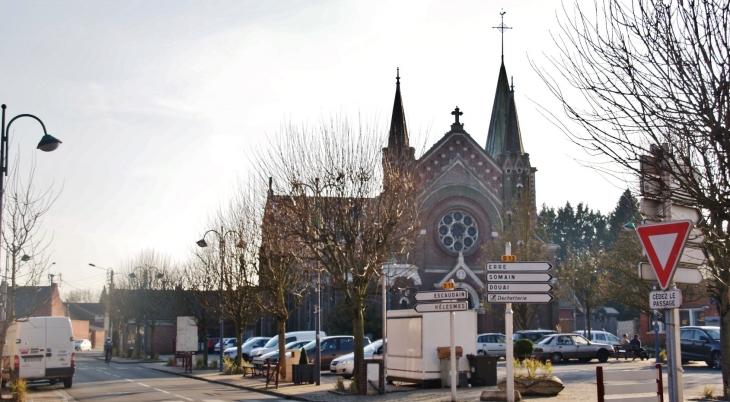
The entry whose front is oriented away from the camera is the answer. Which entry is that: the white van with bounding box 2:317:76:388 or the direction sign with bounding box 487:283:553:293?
the white van

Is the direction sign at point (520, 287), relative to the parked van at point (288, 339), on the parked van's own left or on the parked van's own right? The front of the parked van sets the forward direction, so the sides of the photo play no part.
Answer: on the parked van's own left
